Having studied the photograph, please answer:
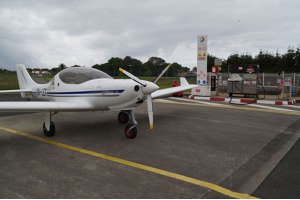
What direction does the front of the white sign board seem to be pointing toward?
toward the camera

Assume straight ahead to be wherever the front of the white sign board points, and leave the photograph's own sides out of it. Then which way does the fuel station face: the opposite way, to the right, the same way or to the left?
the same way

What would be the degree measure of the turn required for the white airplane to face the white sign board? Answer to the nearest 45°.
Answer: approximately 90° to its left

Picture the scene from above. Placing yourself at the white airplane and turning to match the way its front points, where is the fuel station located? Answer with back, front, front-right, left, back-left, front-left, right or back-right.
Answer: left

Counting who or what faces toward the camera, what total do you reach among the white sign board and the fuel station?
2

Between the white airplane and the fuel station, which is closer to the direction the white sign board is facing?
the white airplane

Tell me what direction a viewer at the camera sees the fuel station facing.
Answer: facing the viewer

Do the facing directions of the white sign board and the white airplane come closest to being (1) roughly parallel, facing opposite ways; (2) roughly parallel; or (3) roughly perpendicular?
roughly perpendicular

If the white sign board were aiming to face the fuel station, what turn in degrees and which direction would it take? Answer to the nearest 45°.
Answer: approximately 90° to its left

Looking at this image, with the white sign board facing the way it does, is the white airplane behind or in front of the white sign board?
in front

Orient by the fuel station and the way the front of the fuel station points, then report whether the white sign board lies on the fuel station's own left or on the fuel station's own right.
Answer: on the fuel station's own right

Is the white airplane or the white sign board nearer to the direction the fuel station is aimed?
the white airplane

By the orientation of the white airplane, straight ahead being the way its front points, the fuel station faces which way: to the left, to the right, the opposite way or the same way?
to the right
